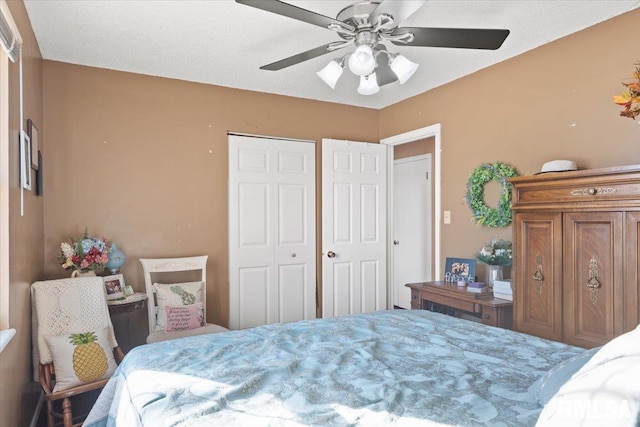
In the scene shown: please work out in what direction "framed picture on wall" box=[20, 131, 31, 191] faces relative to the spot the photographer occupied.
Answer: facing to the right of the viewer

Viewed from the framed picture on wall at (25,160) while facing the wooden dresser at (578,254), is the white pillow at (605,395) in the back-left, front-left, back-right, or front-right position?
front-right

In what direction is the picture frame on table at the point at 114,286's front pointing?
toward the camera

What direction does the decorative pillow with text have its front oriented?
toward the camera

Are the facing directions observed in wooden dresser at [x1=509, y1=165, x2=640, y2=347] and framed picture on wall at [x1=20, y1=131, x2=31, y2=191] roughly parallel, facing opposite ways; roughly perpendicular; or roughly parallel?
roughly parallel, facing opposite ways

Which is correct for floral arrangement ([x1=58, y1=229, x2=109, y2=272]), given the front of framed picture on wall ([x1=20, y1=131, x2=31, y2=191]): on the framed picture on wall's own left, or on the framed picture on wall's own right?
on the framed picture on wall's own left

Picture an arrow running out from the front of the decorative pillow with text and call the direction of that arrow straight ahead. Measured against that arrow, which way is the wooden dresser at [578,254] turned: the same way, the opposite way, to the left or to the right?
to the right

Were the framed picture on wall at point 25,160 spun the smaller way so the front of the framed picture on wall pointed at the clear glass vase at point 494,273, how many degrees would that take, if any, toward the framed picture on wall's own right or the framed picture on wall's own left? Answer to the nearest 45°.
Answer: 0° — it already faces it

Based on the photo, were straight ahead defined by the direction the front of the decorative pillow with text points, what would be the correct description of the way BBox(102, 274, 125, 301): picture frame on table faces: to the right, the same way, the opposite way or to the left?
the same way

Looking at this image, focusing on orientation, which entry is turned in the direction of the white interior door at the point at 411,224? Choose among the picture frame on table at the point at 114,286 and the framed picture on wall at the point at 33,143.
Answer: the framed picture on wall

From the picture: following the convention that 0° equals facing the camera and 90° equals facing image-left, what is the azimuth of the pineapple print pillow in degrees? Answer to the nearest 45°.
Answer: approximately 315°

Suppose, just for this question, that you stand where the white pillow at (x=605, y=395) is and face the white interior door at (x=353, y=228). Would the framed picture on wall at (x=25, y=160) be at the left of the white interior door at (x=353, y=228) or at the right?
left

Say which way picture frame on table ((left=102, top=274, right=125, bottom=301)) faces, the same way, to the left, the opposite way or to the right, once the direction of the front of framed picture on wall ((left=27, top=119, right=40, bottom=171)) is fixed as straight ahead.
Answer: to the right

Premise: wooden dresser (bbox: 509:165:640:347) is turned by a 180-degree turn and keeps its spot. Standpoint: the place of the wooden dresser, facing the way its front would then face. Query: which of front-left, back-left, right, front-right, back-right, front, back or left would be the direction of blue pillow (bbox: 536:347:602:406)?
back-right

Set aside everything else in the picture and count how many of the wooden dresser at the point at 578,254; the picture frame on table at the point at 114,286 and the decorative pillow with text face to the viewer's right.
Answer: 0
